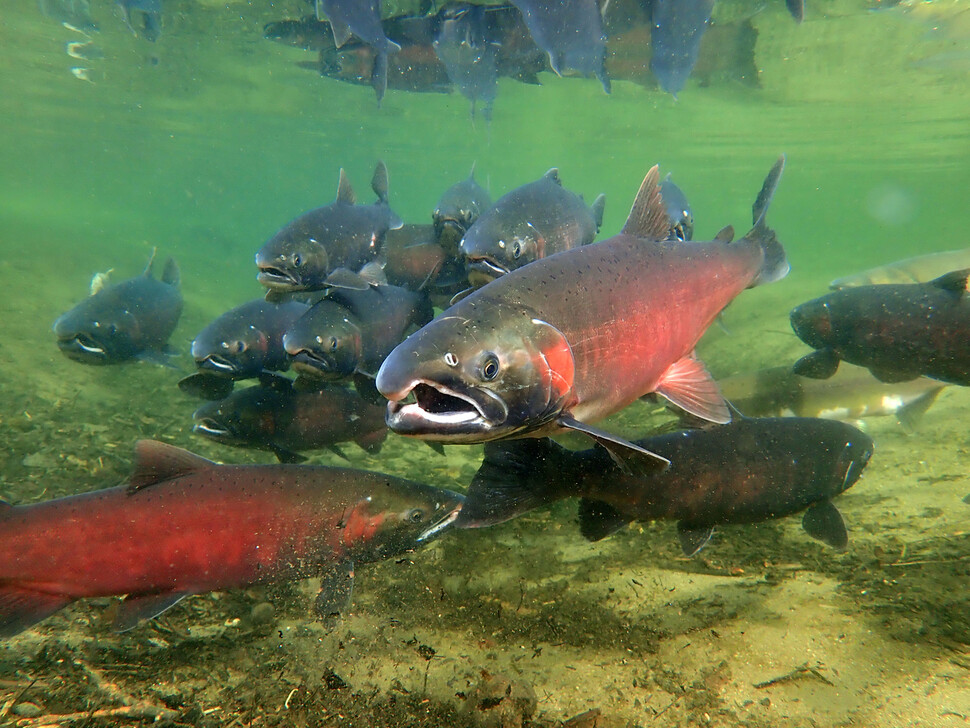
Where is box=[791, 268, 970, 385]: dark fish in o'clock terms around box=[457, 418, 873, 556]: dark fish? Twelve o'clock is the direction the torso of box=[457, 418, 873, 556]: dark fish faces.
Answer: box=[791, 268, 970, 385]: dark fish is roughly at 10 o'clock from box=[457, 418, 873, 556]: dark fish.

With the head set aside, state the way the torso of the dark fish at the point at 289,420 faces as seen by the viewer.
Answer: to the viewer's left

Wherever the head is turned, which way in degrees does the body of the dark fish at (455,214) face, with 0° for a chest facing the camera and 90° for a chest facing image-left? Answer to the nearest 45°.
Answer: approximately 45°

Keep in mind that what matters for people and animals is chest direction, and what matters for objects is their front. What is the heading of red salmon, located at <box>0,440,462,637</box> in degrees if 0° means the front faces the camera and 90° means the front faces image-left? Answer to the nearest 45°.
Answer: approximately 270°

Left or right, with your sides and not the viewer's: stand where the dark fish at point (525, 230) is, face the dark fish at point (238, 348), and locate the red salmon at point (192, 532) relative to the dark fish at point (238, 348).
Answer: left

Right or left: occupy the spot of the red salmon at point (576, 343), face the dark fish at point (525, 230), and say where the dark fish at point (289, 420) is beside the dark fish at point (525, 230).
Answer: left

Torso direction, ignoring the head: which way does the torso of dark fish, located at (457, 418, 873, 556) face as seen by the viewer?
to the viewer's right

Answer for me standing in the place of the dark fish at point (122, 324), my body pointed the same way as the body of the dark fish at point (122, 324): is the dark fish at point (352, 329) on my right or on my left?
on my left

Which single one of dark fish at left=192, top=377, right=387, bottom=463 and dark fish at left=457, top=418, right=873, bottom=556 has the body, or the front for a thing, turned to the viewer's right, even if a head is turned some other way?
dark fish at left=457, top=418, right=873, bottom=556

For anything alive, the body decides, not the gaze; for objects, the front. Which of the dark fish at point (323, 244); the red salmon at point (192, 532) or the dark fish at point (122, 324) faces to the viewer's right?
the red salmon

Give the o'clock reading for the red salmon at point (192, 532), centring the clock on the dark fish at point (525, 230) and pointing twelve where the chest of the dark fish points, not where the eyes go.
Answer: The red salmon is roughly at 12 o'clock from the dark fish.
